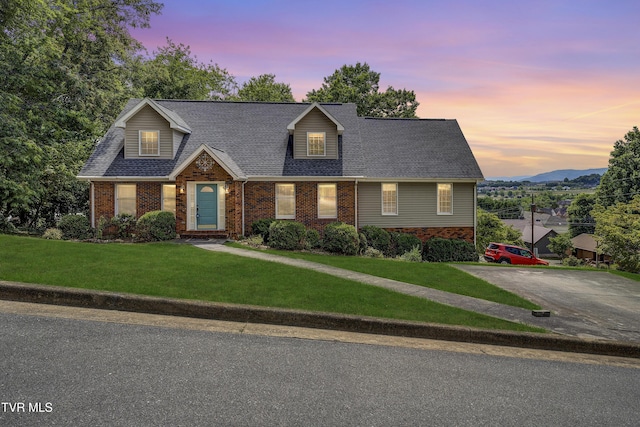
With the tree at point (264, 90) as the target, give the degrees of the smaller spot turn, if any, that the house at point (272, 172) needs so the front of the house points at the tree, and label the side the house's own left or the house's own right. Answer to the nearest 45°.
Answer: approximately 180°

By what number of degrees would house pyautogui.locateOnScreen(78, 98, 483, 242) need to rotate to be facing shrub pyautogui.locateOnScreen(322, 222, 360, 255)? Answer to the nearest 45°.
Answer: approximately 45° to its left

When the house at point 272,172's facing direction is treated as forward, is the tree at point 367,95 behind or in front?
behind

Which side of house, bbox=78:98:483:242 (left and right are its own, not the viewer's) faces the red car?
left

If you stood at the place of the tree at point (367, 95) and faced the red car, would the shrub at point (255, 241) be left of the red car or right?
right

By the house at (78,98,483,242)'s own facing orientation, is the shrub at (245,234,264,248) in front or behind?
in front

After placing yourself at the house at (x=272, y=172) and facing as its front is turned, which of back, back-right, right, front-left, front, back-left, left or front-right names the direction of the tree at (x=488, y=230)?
back-left

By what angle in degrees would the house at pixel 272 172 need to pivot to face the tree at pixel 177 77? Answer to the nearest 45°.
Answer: approximately 135° to its right

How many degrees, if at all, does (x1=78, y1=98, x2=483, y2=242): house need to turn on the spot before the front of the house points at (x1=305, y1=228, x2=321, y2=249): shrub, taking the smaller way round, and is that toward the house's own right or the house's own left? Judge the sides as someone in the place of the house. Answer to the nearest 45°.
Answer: approximately 45° to the house's own left

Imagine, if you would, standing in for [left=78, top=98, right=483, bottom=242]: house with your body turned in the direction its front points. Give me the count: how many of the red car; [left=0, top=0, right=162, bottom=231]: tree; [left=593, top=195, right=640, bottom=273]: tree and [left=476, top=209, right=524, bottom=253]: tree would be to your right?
1

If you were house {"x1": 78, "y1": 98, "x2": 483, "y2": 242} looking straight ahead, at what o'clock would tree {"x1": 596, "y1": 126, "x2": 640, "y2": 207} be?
The tree is roughly at 8 o'clock from the house.

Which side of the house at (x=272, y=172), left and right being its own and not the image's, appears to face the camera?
front

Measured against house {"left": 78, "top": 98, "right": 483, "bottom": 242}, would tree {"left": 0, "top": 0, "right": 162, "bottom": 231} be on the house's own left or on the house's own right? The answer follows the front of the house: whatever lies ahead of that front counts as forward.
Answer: on the house's own right
